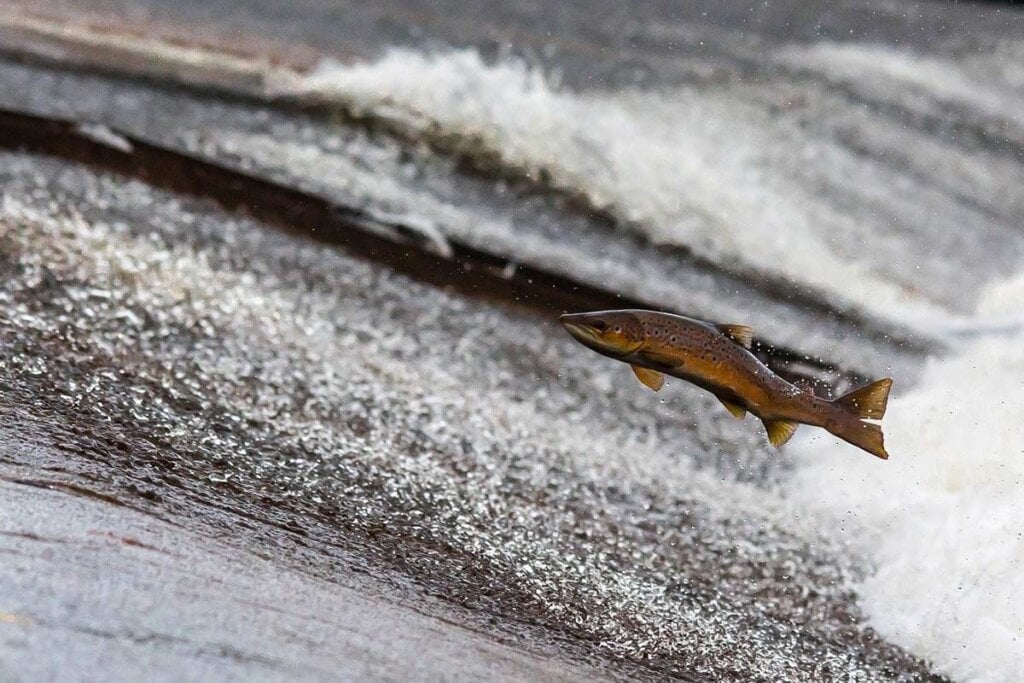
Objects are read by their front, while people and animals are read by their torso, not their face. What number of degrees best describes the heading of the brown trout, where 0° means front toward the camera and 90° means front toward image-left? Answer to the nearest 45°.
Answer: approximately 90°
